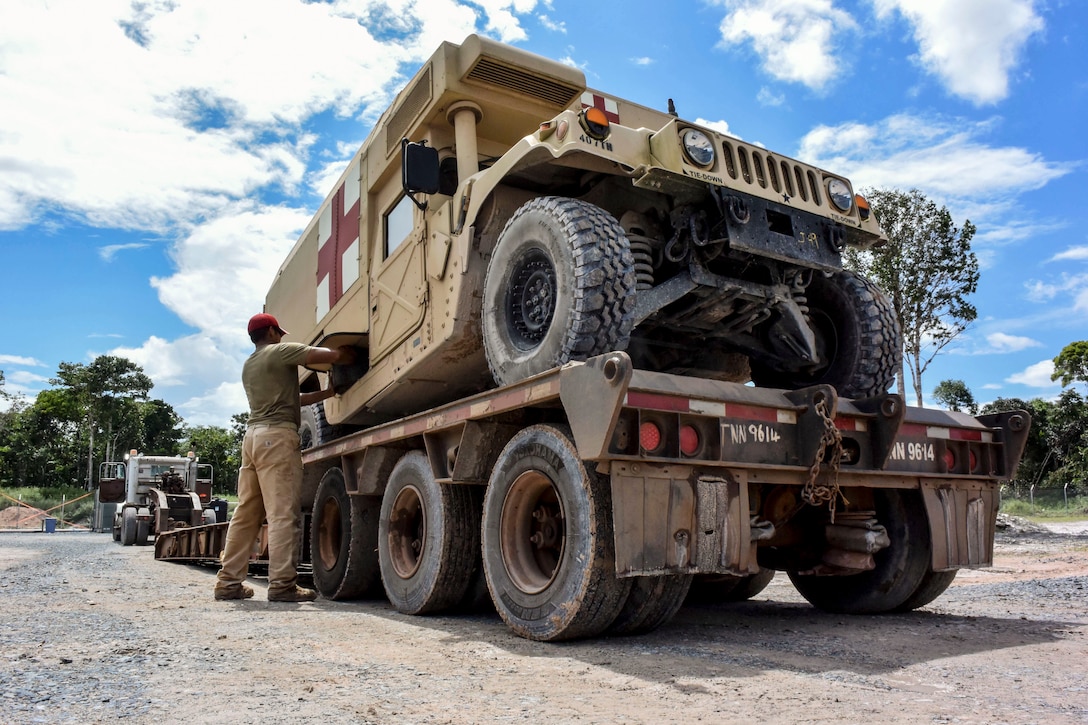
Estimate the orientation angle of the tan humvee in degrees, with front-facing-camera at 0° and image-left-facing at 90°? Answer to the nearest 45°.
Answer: approximately 315°

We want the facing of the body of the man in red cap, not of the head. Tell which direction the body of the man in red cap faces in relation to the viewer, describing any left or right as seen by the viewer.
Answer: facing away from the viewer and to the right of the viewer

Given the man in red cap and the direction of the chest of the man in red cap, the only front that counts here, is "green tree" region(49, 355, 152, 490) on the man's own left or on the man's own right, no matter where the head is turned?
on the man's own left

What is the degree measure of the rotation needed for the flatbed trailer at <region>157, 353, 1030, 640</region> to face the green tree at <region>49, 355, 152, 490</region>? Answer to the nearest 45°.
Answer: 0° — it already faces it

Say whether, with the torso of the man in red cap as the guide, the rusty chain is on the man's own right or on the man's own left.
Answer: on the man's own right

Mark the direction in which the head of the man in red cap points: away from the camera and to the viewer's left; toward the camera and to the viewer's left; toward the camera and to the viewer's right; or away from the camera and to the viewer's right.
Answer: away from the camera and to the viewer's right

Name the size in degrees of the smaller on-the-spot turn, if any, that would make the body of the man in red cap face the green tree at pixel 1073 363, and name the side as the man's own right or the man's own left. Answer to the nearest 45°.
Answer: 0° — they already face it

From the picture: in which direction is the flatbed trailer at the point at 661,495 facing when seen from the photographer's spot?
facing away from the viewer and to the left of the viewer

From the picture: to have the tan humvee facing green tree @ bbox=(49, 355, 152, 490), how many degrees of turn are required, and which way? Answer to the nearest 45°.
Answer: approximately 180°

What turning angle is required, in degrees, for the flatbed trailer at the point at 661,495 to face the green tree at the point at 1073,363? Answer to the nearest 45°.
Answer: approximately 90° to its right

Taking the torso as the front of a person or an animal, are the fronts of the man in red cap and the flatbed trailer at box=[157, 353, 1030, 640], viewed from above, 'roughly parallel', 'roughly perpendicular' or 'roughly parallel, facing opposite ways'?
roughly perpendicular
